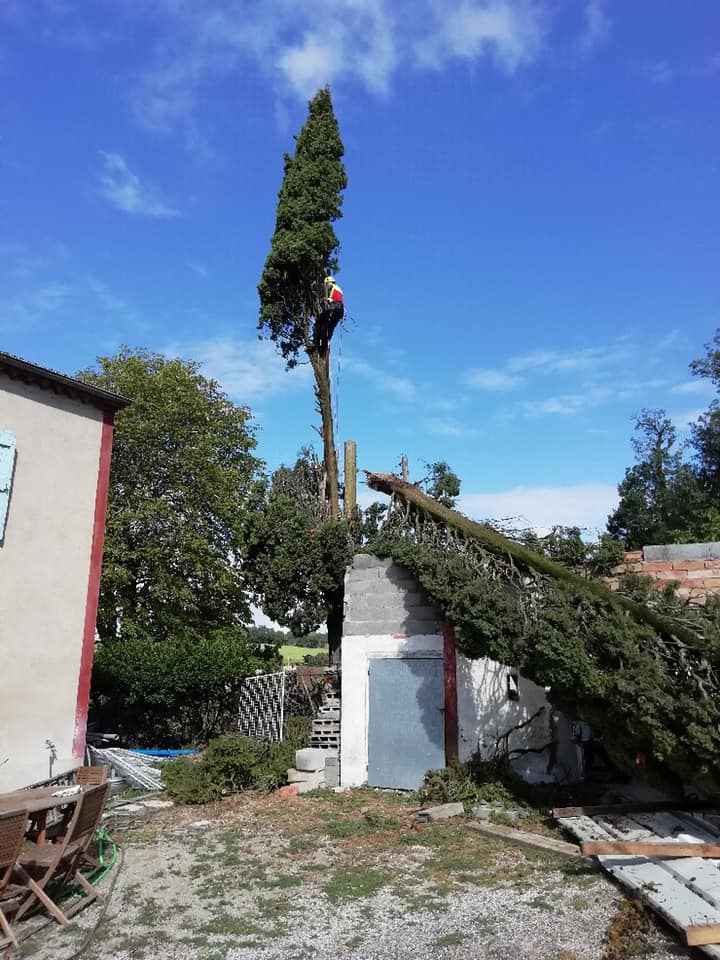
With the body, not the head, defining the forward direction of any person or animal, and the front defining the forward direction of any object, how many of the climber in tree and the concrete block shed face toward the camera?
1

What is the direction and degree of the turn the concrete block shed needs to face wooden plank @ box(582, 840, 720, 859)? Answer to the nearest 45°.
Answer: approximately 45° to its left

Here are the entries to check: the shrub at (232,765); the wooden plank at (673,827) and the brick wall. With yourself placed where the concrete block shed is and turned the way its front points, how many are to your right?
1

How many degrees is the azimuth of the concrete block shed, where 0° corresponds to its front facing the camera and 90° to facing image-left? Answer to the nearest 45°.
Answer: approximately 0°

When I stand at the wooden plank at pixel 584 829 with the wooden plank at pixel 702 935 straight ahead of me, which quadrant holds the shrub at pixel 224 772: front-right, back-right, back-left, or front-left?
back-right

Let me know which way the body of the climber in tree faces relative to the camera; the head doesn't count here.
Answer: to the viewer's left

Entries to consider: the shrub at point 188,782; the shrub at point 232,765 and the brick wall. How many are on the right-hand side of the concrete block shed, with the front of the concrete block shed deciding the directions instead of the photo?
2

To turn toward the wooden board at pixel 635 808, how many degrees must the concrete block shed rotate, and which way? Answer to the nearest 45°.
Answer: approximately 45° to its left
